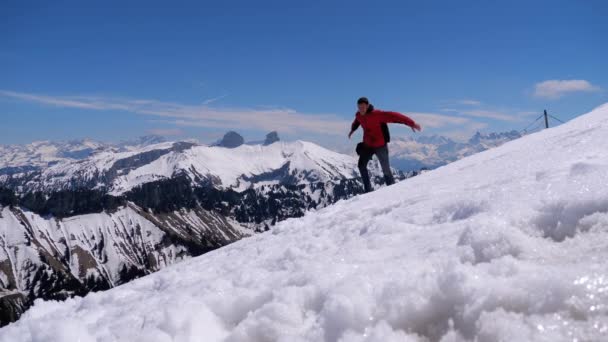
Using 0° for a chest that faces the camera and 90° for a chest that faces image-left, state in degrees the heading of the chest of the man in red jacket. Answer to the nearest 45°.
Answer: approximately 45°
